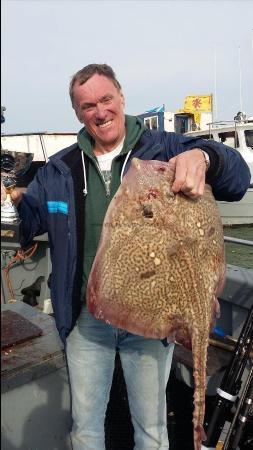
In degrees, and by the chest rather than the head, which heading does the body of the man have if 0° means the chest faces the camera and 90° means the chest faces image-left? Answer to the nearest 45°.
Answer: approximately 0°

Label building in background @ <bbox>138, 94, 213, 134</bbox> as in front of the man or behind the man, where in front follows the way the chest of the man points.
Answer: behind

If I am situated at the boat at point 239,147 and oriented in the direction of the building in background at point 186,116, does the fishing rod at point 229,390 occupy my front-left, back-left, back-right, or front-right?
back-left

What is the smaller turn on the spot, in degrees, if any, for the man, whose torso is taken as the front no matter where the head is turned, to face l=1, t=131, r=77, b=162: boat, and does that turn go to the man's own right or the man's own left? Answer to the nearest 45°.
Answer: approximately 180°
